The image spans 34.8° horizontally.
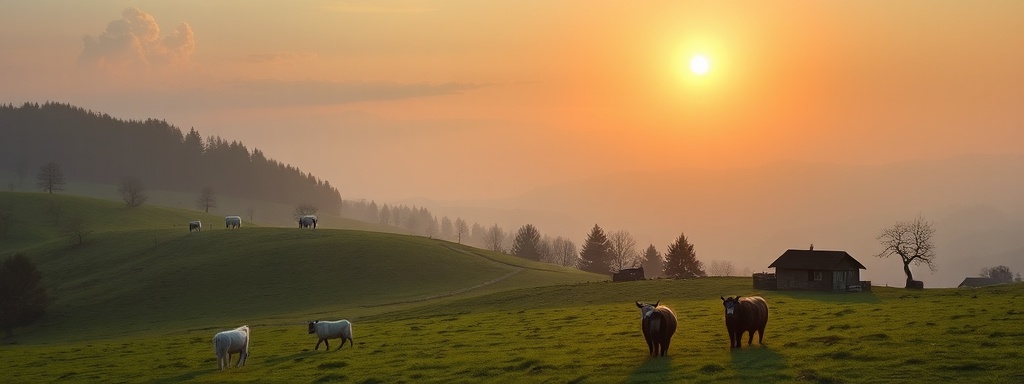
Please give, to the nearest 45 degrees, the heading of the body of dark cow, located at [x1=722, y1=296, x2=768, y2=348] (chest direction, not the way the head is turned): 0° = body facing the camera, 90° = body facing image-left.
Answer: approximately 45°

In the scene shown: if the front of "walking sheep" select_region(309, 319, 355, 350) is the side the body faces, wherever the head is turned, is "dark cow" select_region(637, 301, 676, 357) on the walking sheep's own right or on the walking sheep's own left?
on the walking sheep's own left

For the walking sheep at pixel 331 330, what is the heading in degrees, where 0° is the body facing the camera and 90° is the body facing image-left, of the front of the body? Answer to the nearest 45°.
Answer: approximately 90°

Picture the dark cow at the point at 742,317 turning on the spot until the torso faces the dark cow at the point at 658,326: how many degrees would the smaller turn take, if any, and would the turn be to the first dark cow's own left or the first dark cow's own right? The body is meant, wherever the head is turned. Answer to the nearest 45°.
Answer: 0° — it already faces it

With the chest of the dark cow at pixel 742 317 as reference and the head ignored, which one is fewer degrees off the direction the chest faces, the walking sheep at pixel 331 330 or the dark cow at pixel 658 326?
the dark cow
